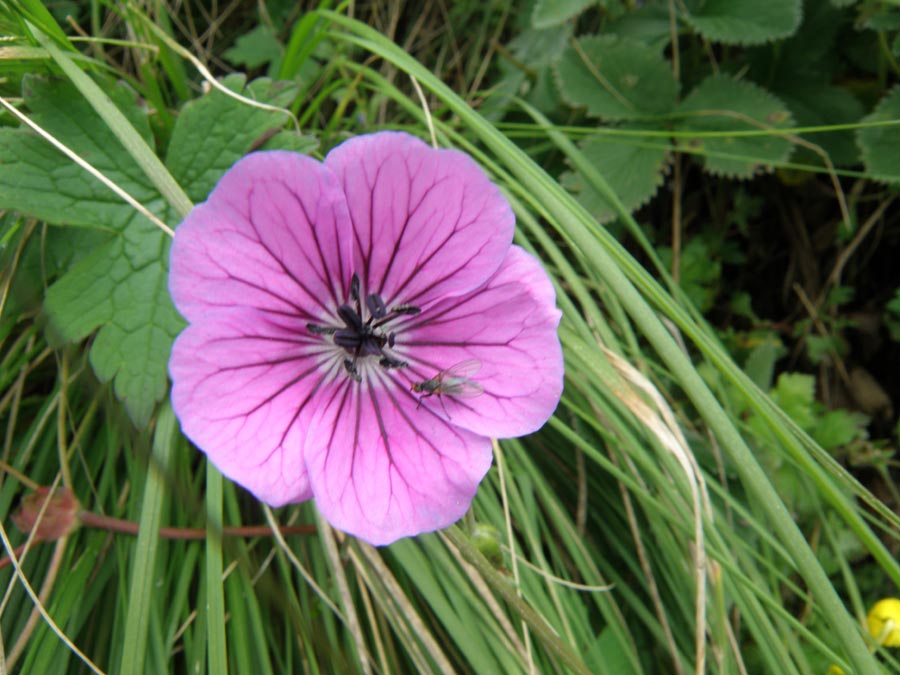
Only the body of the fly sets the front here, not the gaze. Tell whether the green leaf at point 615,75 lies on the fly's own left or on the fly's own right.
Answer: on the fly's own right

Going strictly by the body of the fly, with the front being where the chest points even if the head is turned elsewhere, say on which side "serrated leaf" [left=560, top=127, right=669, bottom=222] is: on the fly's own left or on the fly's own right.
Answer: on the fly's own right

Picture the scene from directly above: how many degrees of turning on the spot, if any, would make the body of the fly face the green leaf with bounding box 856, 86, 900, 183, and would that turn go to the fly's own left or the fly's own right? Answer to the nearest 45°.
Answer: approximately 135° to the fly's own right

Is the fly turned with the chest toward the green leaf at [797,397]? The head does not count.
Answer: no

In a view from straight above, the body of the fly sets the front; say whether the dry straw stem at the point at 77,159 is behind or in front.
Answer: in front

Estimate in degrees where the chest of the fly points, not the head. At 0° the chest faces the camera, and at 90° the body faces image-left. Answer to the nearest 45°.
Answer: approximately 90°
